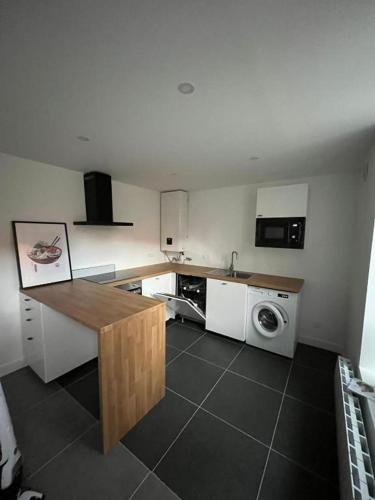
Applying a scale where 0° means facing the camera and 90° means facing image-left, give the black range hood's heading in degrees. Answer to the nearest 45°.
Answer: approximately 315°

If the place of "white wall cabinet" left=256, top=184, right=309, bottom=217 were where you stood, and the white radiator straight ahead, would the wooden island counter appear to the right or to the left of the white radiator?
right

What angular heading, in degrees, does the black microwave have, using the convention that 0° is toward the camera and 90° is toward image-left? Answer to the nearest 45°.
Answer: approximately 0°

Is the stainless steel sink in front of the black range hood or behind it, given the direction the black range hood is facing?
in front

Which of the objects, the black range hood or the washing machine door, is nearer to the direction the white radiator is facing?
the black range hood

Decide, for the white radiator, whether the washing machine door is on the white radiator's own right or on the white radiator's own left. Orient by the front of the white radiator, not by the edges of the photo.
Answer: on the white radiator's own right

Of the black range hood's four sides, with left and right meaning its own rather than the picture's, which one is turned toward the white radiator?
front

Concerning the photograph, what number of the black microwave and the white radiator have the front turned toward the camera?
1

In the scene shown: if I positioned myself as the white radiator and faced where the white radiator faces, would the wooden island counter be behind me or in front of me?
in front

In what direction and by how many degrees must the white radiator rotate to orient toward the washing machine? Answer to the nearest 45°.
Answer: approximately 45° to its right

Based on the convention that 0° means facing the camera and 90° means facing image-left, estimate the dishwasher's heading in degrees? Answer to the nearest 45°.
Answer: approximately 45°

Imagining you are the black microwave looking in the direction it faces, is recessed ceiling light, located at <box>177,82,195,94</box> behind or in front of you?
in front

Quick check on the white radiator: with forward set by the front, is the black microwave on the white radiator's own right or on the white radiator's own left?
on the white radiator's own right
